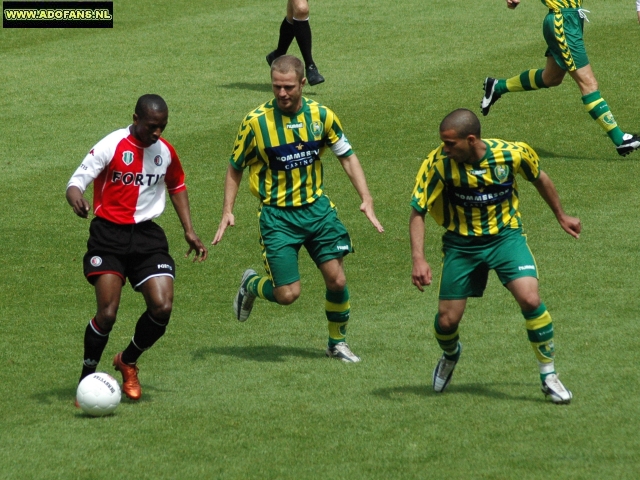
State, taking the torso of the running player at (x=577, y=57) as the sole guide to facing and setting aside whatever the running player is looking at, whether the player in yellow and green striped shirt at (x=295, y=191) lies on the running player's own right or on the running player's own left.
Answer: on the running player's own right

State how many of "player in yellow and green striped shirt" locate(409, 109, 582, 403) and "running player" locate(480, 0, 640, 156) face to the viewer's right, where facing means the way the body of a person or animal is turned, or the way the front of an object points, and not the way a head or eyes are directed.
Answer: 1

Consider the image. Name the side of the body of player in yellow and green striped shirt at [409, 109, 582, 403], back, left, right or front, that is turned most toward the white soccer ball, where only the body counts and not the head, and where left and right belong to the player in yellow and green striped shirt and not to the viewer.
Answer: right

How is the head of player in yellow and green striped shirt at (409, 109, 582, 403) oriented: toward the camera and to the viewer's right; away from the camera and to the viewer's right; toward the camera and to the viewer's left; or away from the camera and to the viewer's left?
toward the camera and to the viewer's left

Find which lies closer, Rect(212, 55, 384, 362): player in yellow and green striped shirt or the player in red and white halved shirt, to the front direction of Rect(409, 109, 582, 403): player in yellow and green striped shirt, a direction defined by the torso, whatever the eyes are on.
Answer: the player in red and white halved shirt

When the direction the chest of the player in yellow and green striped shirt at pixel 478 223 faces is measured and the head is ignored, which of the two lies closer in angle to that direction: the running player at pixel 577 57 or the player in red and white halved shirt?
the player in red and white halved shirt

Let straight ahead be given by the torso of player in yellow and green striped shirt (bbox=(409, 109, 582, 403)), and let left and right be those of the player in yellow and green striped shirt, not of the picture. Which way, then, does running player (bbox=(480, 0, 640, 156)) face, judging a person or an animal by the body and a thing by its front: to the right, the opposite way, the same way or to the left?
to the left

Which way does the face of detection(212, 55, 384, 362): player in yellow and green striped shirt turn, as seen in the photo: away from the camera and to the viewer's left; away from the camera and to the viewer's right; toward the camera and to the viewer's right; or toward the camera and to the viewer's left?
toward the camera and to the viewer's left

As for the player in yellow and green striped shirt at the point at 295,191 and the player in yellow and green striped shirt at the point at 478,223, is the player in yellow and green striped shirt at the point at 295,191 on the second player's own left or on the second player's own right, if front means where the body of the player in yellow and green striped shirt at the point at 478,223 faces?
on the second player's own right

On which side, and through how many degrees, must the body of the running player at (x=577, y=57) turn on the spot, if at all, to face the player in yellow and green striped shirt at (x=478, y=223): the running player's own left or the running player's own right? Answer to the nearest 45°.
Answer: approximately 90° to the running player's own right

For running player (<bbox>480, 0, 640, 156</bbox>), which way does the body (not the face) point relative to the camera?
to the viewer's right

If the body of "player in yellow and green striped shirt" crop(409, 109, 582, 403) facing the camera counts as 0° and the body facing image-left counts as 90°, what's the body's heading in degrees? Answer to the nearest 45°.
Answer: approximately 0°

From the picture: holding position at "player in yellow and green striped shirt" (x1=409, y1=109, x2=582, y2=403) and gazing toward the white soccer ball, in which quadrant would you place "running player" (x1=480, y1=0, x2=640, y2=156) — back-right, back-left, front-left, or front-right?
back-right
